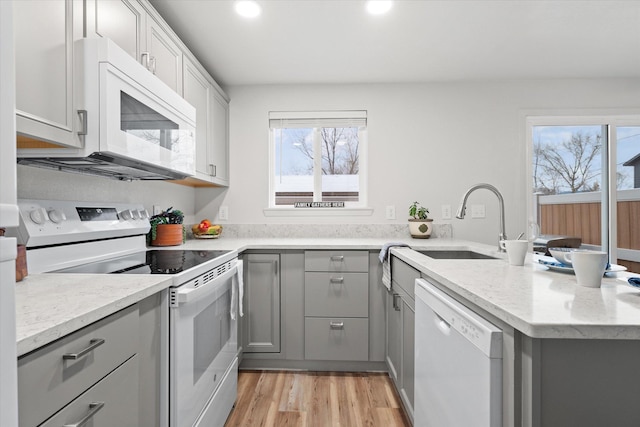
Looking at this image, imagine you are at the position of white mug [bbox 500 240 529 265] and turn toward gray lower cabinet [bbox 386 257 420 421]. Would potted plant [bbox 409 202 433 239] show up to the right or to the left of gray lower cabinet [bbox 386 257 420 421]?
right

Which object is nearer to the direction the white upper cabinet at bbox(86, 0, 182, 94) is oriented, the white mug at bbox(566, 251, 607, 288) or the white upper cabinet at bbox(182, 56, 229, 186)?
the white mug

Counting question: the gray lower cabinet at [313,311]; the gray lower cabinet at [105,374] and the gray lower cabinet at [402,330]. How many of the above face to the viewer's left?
1

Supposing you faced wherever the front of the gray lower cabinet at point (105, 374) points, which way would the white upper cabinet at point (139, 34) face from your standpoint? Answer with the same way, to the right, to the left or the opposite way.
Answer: the same way

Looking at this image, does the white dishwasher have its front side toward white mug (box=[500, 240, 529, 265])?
no

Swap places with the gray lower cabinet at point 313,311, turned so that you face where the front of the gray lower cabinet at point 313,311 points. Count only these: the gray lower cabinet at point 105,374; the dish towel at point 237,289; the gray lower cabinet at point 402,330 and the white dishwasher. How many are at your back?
0

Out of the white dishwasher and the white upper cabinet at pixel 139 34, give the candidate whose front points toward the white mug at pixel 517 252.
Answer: the white upper cabinet

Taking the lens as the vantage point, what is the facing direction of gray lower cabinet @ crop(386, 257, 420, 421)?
facing to the left of the viewer

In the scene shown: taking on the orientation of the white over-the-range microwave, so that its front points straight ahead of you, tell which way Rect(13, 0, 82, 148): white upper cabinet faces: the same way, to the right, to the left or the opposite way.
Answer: the same way

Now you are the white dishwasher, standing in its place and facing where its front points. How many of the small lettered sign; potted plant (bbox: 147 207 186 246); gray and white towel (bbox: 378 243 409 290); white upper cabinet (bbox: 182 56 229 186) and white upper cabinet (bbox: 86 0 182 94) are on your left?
0

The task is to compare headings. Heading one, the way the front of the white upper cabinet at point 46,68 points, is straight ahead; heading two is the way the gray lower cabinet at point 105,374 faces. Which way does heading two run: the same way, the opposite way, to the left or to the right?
the same way

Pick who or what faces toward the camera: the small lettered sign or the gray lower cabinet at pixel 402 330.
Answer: the small lettered sign

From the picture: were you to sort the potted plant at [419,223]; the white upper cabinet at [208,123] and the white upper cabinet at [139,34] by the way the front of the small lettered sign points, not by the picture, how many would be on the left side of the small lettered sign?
1

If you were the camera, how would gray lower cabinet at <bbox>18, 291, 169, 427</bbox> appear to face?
facing the viewer and to the right of the viewer

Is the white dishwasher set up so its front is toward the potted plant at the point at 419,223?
no

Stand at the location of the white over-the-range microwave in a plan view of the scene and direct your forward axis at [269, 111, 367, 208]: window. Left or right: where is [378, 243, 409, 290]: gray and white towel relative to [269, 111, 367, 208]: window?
right

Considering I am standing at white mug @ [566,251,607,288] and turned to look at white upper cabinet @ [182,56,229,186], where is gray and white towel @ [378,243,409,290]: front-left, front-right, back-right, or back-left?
front-right

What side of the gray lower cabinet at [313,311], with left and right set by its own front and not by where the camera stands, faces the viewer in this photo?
front

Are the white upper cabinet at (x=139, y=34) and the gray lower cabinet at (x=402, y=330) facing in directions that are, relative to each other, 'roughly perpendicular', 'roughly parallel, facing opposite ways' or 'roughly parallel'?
roughly parallel, facing opposite ways

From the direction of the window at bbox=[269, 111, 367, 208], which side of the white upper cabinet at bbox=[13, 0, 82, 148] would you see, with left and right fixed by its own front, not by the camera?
left

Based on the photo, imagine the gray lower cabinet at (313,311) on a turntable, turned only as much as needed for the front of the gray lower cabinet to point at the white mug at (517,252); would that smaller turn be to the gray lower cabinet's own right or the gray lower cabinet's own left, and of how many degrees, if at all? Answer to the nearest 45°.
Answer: approximately 45° to the gray lower cabinet's own left
